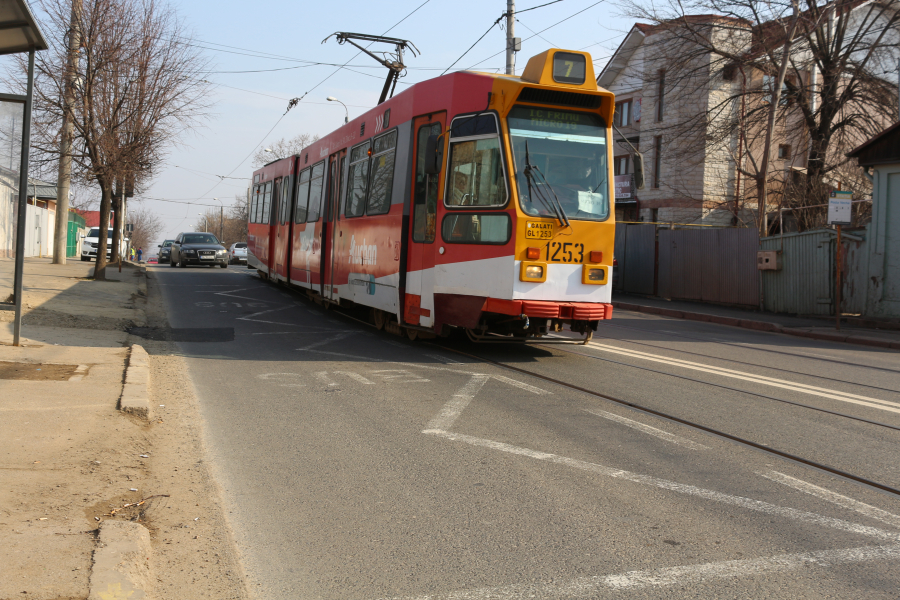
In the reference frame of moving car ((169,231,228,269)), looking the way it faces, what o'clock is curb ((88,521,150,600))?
The curb is roughly at 12 o'clock from the moving car.

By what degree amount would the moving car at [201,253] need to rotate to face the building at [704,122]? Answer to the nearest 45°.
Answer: approximately 90° to its left

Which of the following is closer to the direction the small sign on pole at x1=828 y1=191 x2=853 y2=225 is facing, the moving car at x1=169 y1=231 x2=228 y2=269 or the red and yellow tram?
the red and yellow tram

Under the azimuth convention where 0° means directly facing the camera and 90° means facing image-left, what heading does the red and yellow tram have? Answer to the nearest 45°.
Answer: approximately 315°

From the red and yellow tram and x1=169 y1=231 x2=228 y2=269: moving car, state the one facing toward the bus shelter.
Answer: the moving car

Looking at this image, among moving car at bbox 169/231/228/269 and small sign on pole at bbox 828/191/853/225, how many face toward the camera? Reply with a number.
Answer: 2

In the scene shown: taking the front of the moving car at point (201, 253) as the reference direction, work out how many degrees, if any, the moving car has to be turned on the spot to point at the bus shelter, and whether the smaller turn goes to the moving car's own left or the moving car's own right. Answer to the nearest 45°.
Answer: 0° — it already faces it

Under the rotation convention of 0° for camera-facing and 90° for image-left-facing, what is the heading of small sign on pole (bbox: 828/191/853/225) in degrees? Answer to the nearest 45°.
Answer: approximately 0°
